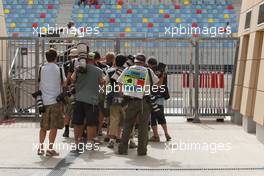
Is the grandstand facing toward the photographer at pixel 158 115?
yes

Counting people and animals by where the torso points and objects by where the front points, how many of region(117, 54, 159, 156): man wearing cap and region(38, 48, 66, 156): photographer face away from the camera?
2

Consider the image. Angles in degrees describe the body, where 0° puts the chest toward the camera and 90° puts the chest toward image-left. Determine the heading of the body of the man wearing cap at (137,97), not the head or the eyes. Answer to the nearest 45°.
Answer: approximately 180°

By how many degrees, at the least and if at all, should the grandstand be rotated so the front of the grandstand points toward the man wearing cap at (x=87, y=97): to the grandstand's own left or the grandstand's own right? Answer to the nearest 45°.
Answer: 0° — it already faces them

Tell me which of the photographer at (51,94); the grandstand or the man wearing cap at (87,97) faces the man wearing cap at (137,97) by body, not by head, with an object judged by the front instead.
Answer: the grandstand

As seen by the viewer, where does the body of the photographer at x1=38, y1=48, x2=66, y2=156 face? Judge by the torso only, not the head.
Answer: away from the camera

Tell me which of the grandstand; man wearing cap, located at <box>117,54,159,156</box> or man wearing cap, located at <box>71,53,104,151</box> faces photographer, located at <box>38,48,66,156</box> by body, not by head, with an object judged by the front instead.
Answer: the grandstand

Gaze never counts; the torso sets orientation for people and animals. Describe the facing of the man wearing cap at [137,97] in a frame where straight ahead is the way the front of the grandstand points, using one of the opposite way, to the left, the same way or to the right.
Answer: the opposite way

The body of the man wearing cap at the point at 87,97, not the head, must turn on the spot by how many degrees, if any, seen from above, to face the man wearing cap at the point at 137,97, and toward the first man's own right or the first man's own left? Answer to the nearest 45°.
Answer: approximately 90° to the first man's own right

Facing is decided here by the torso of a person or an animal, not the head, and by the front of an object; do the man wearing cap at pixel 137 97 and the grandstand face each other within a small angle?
yes
